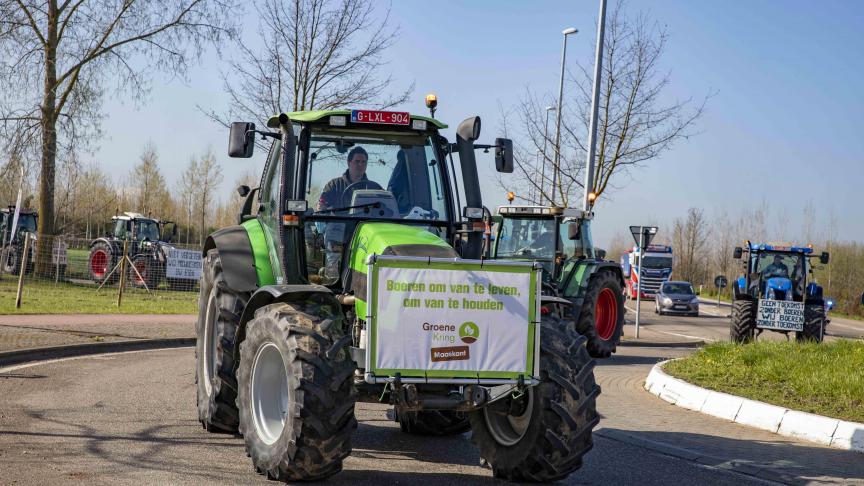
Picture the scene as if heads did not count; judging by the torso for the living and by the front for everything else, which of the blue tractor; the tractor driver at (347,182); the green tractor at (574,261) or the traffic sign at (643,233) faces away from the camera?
the traffic sign

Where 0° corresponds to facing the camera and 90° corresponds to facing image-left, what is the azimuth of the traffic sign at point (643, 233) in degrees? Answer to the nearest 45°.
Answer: approximately 180°

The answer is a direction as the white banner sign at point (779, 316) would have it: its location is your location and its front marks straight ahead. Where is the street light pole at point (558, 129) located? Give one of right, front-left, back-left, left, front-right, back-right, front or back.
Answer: back-right

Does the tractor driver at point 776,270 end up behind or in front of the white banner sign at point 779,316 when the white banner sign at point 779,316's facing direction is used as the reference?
behind

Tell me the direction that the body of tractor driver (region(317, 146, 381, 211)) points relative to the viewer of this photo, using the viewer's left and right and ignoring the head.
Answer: facing the viewer and to the right of the viewer

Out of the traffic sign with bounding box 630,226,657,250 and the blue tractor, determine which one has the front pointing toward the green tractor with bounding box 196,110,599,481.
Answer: the blue tractor

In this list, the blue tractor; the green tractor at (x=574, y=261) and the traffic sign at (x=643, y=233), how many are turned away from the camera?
1

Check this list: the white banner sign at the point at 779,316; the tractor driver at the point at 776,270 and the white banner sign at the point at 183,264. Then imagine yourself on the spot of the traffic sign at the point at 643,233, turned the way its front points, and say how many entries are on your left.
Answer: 1

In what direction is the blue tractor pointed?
toward the camera

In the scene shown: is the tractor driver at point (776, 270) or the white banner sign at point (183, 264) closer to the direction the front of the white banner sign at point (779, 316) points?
the white banner sign

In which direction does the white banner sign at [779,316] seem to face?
toward the camera

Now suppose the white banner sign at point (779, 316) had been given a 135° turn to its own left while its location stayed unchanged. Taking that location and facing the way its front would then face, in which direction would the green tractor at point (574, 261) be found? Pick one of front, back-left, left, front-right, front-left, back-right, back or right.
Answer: back

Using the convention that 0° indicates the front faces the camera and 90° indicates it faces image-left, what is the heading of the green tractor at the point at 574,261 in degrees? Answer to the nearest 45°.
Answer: approximately 45°

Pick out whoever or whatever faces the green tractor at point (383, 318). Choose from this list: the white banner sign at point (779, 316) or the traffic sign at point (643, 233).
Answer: the white banner sign

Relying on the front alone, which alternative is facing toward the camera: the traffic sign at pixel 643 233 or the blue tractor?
the blue tractor

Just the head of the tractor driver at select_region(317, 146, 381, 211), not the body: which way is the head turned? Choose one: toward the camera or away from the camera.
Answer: toward the camera

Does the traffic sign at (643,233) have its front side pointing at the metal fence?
no

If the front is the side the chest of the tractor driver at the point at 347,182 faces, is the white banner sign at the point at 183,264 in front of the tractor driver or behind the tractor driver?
behind

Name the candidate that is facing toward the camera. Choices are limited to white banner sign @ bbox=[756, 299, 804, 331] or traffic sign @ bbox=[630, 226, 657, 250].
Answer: the white banner sign

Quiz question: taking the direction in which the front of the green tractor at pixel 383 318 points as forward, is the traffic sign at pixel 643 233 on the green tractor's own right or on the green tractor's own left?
on the green tractor's own left

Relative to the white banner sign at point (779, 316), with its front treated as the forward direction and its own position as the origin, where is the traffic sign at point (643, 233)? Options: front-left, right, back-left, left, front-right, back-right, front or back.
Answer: right
